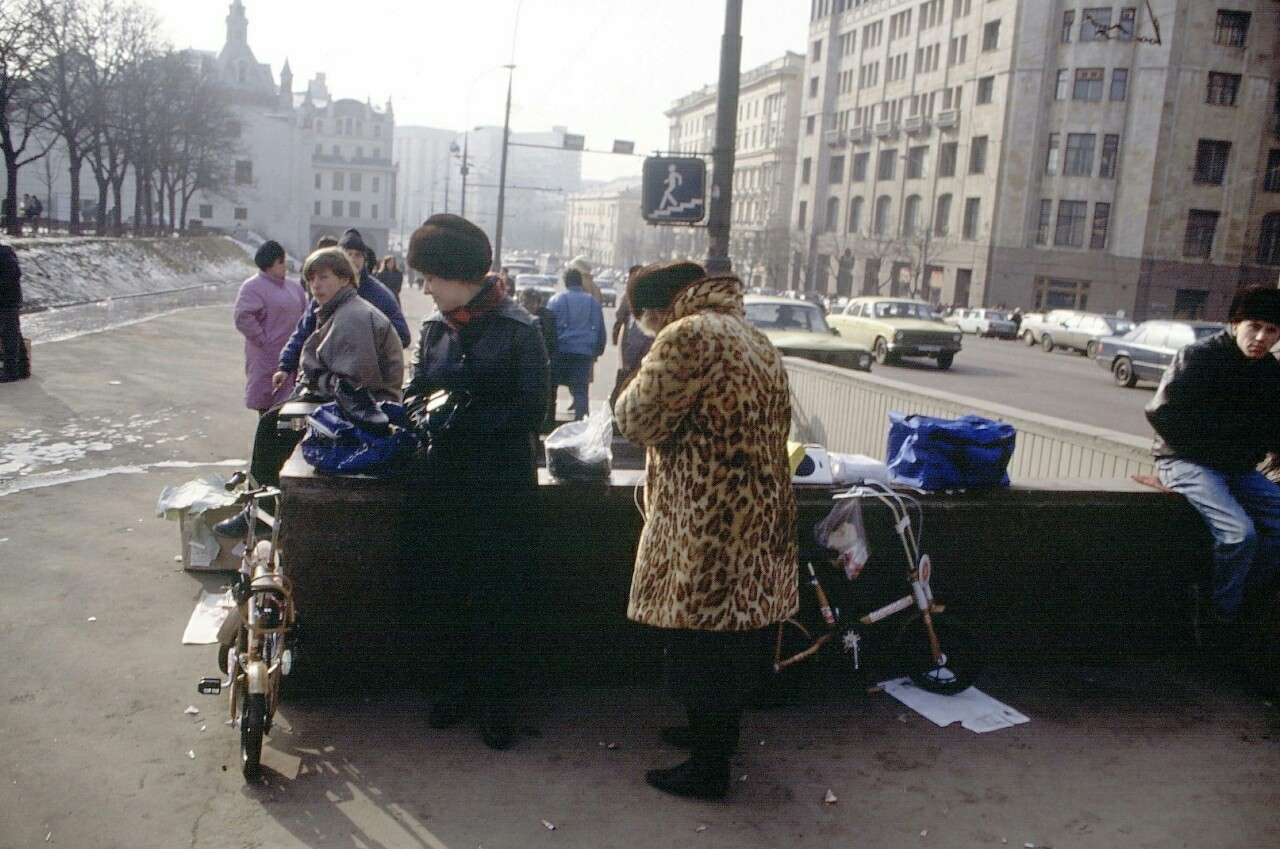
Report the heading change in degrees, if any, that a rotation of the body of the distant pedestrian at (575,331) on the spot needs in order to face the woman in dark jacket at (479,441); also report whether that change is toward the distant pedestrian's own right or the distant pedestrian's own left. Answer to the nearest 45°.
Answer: approximately 180°

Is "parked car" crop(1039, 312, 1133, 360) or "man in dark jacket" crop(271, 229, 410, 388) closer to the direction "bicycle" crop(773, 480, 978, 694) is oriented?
the parked car

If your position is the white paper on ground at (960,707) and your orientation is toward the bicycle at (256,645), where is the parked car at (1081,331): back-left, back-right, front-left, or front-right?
back-right

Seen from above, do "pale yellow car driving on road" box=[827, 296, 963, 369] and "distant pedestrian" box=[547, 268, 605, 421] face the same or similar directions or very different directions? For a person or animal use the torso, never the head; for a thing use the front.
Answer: very different directions

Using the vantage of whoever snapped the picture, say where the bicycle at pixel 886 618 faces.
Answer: facing to the right of the viewer

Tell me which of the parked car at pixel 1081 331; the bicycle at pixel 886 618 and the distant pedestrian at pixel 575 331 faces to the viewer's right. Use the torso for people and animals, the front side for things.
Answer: the bicycle

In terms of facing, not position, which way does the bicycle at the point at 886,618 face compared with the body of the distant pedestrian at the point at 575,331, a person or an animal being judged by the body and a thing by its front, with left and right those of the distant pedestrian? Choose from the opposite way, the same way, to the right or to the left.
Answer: to the right

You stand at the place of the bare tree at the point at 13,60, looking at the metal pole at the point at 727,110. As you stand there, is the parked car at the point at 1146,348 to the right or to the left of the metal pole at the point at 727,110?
left

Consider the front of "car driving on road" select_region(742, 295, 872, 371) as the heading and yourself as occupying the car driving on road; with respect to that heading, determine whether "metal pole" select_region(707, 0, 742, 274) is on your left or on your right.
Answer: on your right

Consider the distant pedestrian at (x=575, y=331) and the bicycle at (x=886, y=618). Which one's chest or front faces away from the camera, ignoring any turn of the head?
the distant pedestrian

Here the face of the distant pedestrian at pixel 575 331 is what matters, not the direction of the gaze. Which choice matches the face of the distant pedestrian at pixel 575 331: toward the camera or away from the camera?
away from the camera

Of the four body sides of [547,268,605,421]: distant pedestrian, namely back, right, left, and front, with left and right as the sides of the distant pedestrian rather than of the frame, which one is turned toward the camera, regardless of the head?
back

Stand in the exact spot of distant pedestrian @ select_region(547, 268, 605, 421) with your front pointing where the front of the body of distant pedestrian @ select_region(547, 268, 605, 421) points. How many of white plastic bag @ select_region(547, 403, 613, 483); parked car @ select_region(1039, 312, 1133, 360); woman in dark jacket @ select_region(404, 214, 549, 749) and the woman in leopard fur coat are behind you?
3
